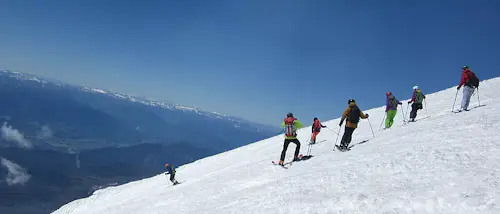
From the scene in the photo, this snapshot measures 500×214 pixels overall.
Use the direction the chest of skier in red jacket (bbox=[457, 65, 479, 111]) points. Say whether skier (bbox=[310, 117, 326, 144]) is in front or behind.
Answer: in front

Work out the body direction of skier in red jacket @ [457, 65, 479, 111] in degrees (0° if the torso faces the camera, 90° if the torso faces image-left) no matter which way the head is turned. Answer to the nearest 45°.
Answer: approximately 135°
